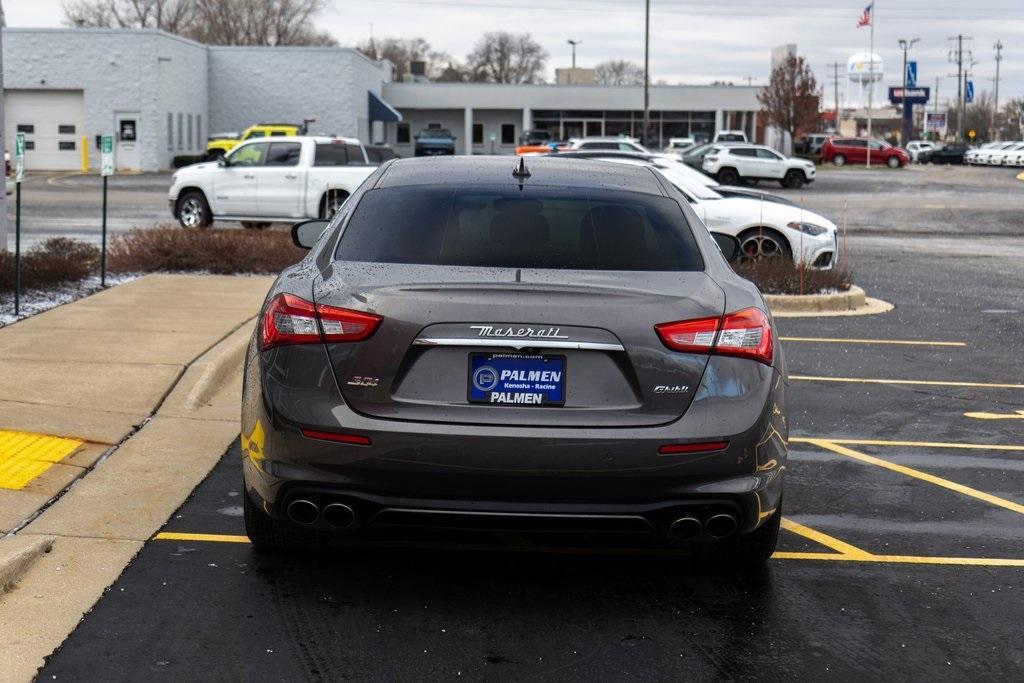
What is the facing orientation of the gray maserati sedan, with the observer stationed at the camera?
facing away from the viewer

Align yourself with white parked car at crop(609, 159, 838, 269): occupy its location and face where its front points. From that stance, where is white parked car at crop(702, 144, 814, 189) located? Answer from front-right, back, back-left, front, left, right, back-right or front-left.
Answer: back-left

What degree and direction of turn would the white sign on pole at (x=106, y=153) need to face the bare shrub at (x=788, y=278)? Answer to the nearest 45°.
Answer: approximately 90° to its left

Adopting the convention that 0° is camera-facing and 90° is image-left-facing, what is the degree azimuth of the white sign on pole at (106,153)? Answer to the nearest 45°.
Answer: approximately 0°

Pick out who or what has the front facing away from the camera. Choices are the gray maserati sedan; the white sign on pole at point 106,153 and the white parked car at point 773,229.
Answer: the gray maserati sedan

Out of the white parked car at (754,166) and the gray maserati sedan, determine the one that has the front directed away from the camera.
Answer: the gray maserati sedan
